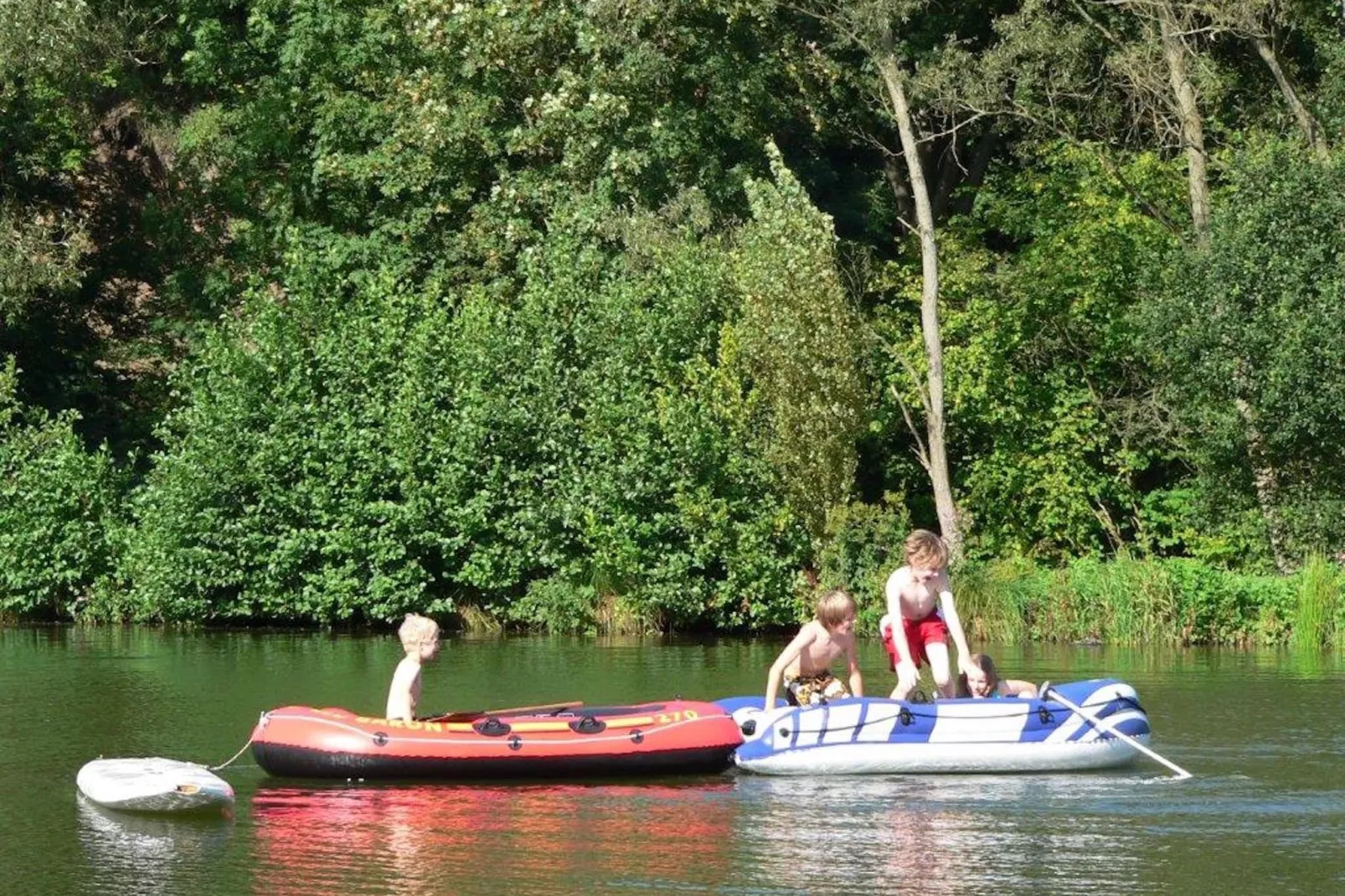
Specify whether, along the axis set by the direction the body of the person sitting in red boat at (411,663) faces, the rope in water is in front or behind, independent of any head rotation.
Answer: behind

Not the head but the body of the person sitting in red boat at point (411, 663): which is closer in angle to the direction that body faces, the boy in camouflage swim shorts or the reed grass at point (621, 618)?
the boy in camouflage swim shorts

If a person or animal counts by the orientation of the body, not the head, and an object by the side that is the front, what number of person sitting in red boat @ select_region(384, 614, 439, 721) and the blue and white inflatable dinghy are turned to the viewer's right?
2

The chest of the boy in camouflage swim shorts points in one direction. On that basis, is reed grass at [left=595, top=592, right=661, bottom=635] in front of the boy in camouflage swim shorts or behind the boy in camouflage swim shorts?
behind

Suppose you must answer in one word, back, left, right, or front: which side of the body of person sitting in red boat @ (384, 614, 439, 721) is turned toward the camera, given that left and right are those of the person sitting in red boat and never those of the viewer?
right

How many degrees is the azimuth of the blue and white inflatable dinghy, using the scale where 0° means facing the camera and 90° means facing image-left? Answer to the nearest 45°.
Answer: approximately 270°

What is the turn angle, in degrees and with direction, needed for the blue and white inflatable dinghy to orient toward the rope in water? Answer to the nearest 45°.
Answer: approximately 180°
